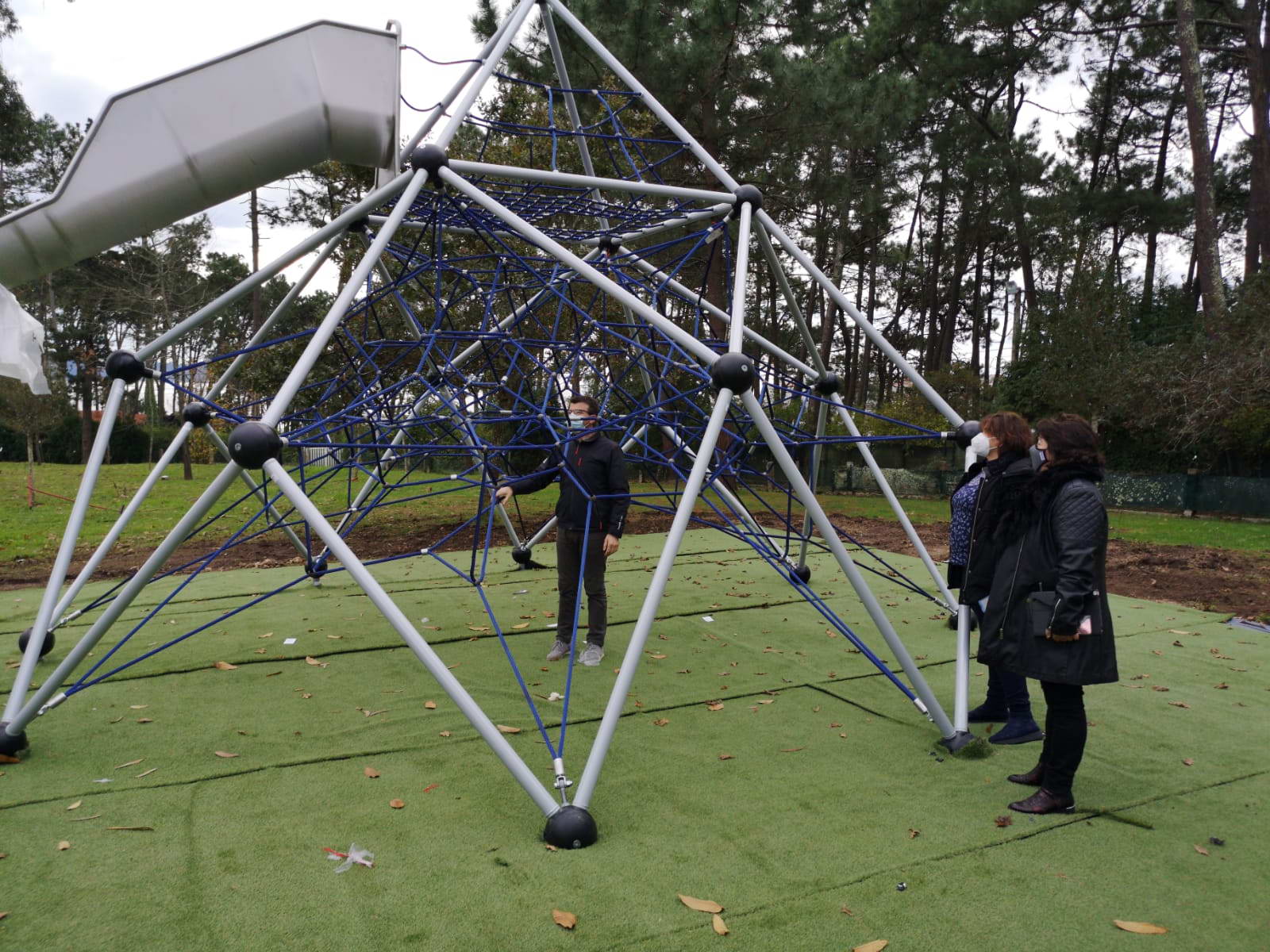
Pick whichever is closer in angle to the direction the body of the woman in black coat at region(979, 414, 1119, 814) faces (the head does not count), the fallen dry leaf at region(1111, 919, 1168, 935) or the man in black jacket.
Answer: the man in black jacket

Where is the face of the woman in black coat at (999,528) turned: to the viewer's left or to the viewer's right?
to the viewer's left

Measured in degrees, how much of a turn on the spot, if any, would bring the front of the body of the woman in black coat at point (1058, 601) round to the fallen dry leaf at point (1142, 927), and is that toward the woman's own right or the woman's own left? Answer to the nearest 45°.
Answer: approximately 90° to the woman's own left

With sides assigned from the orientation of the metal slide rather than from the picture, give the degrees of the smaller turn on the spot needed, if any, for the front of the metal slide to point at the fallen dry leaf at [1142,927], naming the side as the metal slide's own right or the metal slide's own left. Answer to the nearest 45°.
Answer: approximately 135° to the metal slide's own left

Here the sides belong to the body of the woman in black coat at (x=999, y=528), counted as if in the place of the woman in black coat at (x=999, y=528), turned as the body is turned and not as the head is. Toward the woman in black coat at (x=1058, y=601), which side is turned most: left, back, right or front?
left

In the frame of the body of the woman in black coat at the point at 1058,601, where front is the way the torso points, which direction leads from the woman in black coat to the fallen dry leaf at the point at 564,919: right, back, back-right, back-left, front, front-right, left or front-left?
front-left

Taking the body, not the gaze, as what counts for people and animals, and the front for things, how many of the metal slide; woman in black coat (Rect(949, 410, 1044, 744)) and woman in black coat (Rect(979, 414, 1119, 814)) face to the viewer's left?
3

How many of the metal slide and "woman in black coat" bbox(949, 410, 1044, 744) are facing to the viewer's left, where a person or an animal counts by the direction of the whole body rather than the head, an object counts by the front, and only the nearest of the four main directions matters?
2

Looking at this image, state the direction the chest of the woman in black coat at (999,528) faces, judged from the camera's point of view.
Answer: to the viewer's left

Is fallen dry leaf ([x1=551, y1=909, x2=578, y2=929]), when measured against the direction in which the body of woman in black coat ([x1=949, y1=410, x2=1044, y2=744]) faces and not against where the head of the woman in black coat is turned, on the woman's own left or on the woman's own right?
on the woman's own left

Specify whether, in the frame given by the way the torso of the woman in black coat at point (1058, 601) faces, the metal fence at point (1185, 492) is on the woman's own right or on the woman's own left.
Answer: on the woman's own right

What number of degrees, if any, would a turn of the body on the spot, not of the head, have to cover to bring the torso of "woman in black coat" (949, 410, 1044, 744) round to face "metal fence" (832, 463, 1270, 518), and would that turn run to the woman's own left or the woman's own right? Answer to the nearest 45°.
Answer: approximately 90° to the woman's own right

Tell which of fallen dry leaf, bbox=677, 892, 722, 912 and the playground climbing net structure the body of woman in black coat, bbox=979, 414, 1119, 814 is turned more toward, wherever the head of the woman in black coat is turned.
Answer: the playground climbing net structure

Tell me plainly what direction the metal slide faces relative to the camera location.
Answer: facing to the left of the viewer

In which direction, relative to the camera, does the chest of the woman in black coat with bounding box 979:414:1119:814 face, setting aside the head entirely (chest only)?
to the viewer's left
